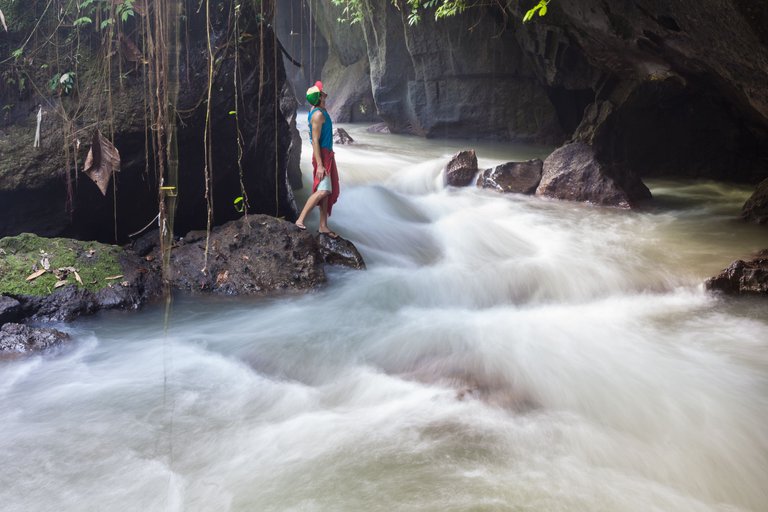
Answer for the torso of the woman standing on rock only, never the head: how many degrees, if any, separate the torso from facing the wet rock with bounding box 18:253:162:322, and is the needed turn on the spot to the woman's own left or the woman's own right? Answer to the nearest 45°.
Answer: approximately 135° to the woman's own right

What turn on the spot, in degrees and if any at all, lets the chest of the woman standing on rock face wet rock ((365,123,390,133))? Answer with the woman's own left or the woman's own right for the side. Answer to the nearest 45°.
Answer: approximately 90° to the woman's own left

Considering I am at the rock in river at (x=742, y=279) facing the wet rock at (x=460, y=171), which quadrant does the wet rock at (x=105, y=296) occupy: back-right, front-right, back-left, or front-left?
front-left

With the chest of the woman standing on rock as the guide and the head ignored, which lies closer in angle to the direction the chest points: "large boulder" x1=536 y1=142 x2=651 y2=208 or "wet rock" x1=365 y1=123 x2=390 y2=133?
the large boulder

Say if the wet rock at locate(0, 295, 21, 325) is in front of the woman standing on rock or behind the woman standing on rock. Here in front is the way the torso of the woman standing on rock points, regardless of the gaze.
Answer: behind

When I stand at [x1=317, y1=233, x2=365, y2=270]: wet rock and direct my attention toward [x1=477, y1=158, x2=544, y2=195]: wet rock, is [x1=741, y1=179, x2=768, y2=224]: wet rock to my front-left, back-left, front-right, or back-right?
front-right

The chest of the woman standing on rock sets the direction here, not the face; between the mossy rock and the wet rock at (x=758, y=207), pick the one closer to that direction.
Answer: the wet rock

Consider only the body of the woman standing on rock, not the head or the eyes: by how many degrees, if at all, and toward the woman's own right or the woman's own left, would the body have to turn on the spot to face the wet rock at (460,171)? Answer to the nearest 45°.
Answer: approximately 45° to the woman's own left

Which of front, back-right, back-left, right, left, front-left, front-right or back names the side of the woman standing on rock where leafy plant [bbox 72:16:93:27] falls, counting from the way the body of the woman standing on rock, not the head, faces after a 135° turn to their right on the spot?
front-right

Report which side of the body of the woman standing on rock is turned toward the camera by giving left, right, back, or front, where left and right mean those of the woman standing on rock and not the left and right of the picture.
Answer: right

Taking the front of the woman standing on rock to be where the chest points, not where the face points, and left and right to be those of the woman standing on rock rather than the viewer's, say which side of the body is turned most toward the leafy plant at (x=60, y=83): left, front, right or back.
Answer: back

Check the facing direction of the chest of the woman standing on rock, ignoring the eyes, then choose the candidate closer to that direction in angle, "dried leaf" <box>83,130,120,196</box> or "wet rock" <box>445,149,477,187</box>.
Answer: the wet rock
